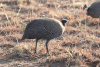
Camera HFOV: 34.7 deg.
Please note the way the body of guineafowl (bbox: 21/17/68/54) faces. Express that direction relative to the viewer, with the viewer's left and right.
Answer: facing to the right of the viewer
